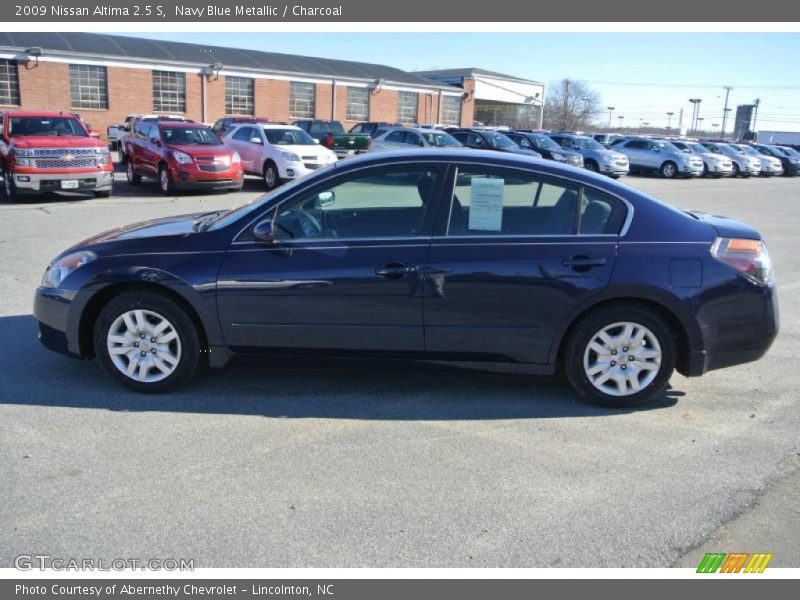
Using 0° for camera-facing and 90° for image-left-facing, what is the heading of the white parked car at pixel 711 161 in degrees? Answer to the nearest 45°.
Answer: approximately 315°

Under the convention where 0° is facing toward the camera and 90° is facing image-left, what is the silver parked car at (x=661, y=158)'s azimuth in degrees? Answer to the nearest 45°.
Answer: approximately 315°

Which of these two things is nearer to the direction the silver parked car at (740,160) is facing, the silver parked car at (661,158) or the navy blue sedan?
the navy blue sedan

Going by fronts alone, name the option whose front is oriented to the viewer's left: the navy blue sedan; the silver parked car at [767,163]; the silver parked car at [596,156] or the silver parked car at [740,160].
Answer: the navy blue sedan

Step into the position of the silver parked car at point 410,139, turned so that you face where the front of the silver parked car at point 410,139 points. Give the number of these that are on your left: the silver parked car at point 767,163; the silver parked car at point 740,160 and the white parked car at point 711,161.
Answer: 3

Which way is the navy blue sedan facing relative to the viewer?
to the viewer's left

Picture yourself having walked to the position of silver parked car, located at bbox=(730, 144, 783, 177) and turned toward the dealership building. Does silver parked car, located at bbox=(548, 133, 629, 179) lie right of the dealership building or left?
left

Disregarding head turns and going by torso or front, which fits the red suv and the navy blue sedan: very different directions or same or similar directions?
very different directions

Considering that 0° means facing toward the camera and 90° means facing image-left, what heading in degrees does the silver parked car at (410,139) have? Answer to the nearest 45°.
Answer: approximately 315°

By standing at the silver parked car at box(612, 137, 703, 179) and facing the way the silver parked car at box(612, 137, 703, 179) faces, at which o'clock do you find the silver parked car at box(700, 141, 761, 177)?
the silver parked car at box(700, 141, 761, 177) is roughly at 9 o'clock from the silver parked car at box(612, 137, 703, 179).

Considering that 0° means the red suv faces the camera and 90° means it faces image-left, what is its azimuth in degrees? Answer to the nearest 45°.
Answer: approximately 315°

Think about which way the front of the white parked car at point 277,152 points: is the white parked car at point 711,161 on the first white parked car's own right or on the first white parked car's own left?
on the first white parked car's own left

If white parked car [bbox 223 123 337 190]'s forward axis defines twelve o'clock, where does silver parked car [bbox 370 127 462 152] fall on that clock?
The silver parked car is roughly at 9 o'clock from the white parked car.
